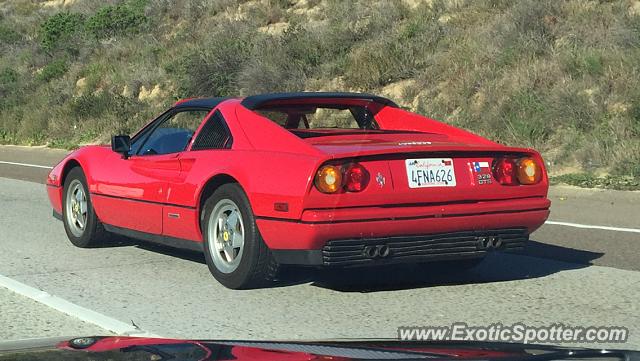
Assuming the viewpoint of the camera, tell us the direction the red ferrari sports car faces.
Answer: facing away from the viewer and to the left of the viewer

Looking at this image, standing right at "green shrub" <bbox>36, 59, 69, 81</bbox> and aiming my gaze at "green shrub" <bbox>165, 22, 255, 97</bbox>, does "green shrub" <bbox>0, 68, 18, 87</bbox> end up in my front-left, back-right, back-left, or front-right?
back-right
